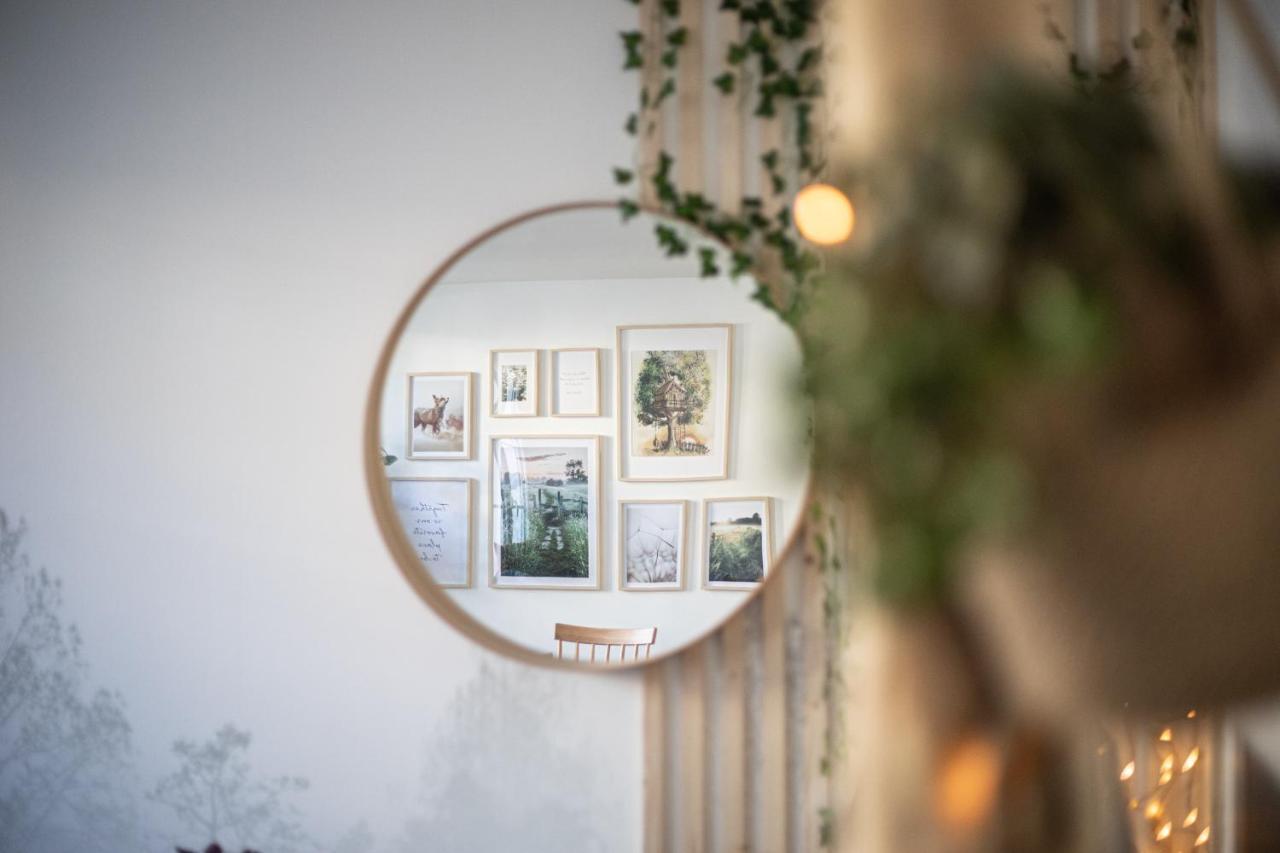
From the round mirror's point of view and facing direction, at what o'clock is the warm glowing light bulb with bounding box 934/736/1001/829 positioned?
The warm glowing light bulb is roughly at 12 o'clock from the round mirror.

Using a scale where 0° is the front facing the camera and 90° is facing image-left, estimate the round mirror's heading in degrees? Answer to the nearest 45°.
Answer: approximately 0°
